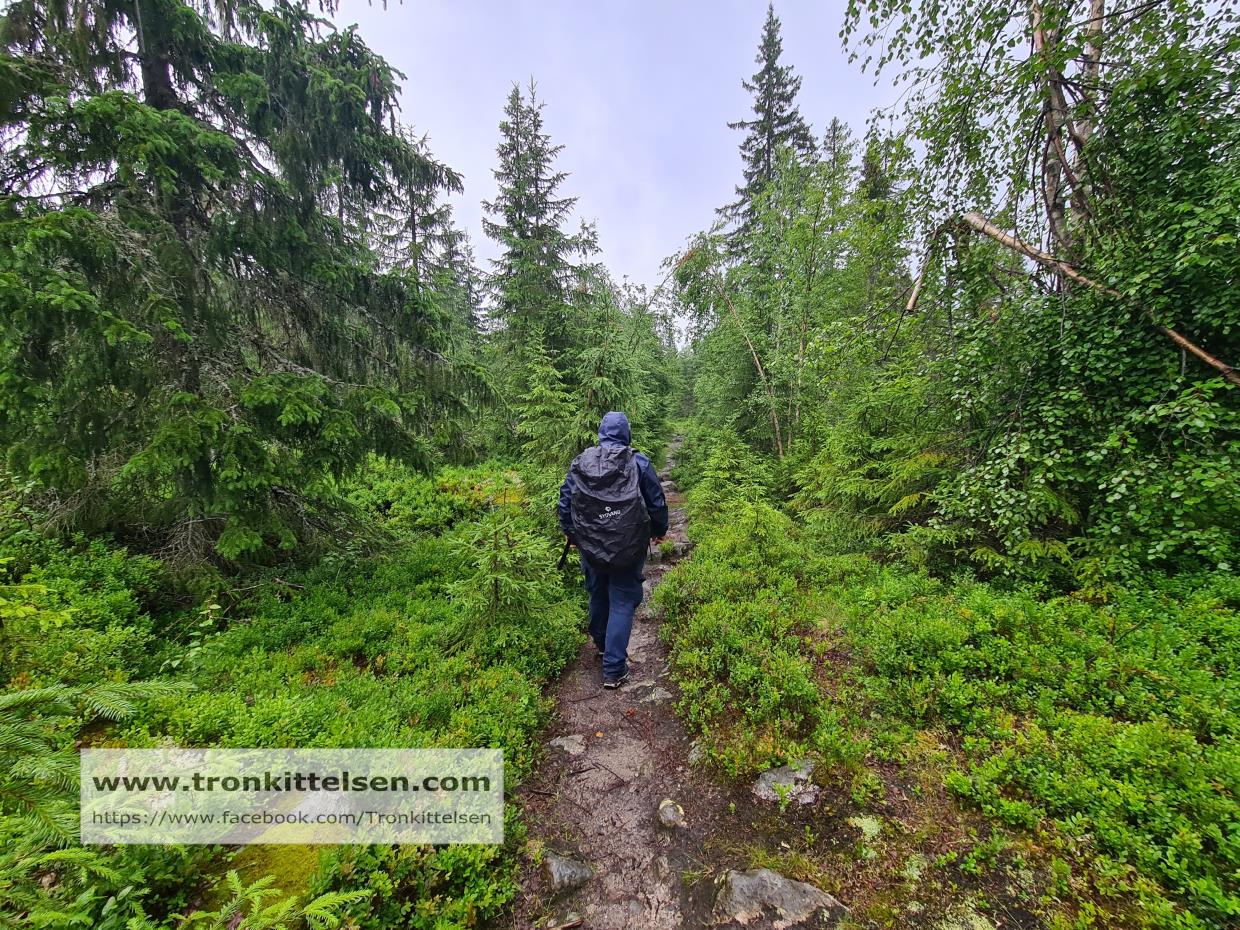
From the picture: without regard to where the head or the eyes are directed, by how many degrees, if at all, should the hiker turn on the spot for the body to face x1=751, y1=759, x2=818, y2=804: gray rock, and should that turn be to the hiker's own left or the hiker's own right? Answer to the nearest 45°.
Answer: approximately 135° to the hiker's own right

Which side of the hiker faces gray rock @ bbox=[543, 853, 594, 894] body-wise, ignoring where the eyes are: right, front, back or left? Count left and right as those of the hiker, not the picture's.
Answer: back

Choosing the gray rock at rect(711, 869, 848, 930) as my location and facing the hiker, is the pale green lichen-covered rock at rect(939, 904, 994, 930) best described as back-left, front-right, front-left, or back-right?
back-right

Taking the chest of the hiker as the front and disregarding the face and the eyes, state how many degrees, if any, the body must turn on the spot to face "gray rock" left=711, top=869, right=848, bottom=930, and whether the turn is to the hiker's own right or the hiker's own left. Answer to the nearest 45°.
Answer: approximately 180°

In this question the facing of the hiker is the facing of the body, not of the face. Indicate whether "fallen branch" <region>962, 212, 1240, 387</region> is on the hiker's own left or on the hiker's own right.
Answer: on the hiker's own right

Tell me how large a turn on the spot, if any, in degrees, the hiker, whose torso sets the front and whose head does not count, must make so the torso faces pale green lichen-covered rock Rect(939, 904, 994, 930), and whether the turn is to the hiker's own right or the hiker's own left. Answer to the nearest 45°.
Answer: approximately 135° to the hiker's own right

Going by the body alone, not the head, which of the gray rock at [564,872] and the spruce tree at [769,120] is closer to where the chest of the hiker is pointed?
the spruce tree

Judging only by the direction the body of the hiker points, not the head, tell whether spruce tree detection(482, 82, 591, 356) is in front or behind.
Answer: in front

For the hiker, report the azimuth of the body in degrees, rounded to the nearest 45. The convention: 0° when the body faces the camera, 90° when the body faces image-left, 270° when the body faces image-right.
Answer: approximately 180°
